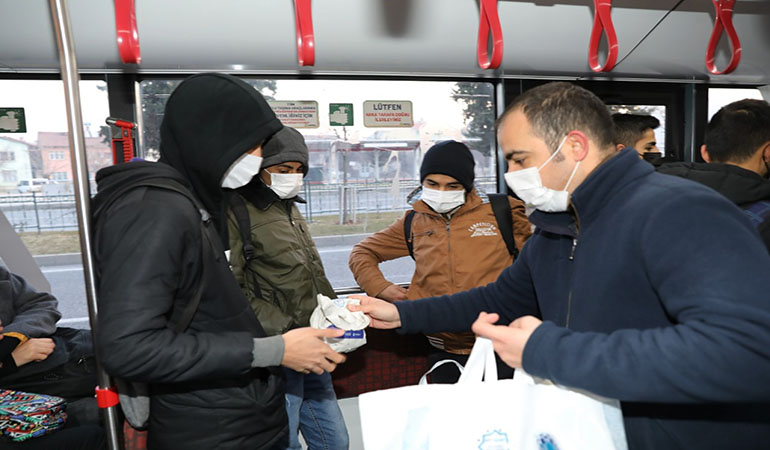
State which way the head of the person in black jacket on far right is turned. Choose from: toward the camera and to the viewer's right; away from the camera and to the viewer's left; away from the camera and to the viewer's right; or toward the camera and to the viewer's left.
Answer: away from the camera and to the viewer's right

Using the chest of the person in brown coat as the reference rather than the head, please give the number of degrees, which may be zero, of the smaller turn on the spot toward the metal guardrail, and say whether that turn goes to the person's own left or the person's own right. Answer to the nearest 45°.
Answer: approximately 135° to the person's own right

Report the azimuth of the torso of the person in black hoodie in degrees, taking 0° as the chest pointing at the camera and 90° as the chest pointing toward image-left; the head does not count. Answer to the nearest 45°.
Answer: approximately 270°

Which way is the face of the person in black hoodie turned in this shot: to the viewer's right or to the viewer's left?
to the viewer's right

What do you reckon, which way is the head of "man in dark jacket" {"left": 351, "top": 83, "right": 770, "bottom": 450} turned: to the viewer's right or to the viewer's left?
to the viewer's left

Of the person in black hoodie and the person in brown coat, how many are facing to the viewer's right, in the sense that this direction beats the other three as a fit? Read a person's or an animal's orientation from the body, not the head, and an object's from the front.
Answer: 1

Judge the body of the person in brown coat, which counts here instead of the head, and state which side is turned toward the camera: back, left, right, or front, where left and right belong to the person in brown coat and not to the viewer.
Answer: front

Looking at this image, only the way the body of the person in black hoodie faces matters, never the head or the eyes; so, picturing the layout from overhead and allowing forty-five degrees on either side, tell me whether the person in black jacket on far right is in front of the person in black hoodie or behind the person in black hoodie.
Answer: in front

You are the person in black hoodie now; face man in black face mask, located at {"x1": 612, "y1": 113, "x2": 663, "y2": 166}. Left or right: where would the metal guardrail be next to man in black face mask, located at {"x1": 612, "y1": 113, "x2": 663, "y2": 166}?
left

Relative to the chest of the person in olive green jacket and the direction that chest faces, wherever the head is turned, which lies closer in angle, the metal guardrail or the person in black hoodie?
the person in black hoodie

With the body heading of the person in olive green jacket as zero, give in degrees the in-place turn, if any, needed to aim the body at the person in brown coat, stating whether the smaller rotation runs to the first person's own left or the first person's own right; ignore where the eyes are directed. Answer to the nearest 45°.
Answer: approximately 45° to the first person's own left

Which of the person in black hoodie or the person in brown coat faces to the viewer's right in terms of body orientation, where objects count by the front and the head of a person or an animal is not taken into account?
the person in black hoodie

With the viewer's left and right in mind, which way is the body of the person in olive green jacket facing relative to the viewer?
facing the viewer and to the right of the viewer

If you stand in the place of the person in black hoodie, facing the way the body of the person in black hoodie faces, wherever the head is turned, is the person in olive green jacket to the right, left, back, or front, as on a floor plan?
left

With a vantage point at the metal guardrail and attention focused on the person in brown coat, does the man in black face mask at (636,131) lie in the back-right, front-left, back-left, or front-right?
front-left

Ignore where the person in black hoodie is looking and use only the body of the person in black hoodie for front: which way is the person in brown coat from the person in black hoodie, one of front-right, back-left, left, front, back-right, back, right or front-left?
front-left
